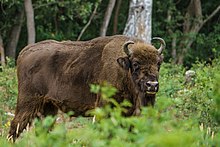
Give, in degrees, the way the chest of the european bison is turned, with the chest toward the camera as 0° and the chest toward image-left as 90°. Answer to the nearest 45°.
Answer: approximately 270°
